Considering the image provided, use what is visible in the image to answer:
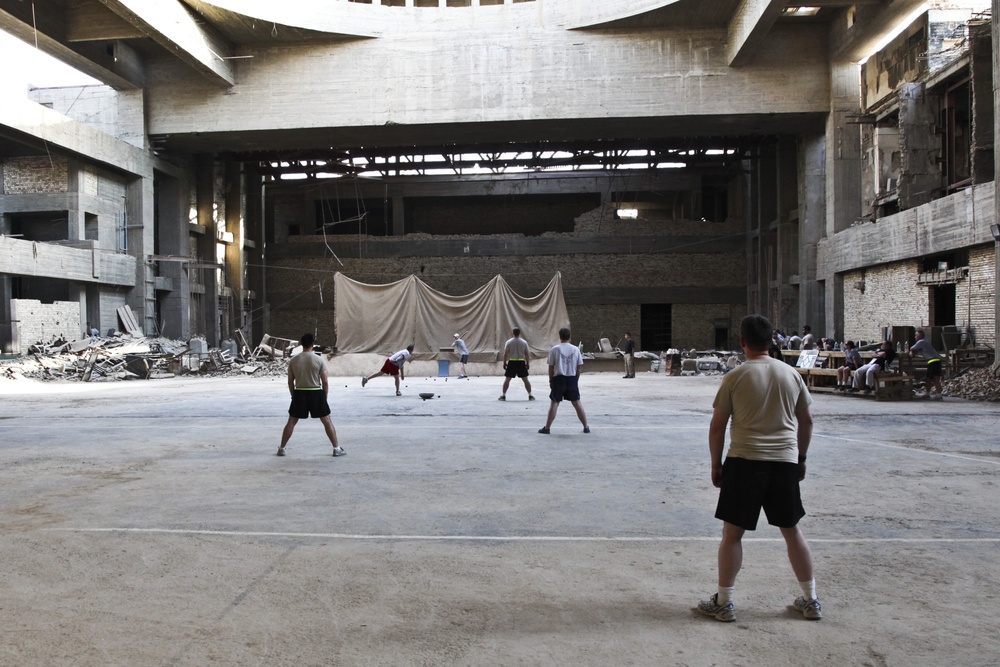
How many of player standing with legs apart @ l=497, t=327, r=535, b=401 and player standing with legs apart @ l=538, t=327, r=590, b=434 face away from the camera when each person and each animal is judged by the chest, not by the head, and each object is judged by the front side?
2

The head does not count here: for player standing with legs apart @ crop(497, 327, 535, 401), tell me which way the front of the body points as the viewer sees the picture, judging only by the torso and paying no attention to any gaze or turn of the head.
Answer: away from the camera

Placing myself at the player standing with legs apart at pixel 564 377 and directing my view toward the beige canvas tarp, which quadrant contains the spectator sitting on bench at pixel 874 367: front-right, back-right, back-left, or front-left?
front-right

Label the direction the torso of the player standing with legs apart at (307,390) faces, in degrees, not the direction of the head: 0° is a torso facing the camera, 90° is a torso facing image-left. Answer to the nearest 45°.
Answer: approximately 180°

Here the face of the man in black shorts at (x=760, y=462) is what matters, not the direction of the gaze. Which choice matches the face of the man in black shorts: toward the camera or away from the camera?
away from the camera

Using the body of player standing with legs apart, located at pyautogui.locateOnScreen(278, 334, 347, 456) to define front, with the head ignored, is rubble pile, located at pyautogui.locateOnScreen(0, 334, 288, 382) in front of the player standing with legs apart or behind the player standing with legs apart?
in front

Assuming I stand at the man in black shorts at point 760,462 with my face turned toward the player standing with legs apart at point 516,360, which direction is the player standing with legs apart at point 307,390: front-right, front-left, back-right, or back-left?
front-left

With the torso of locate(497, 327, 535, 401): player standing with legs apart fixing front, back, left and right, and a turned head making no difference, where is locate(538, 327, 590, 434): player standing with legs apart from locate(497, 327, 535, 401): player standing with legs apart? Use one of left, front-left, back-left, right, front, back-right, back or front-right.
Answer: back

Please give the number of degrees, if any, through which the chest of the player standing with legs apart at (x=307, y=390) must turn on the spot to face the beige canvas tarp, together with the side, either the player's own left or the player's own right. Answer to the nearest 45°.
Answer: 0° — they already face it

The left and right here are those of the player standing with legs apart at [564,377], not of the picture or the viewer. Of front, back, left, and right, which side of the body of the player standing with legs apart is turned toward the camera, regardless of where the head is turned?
back

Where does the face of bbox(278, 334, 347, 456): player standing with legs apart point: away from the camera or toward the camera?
away from the camera
